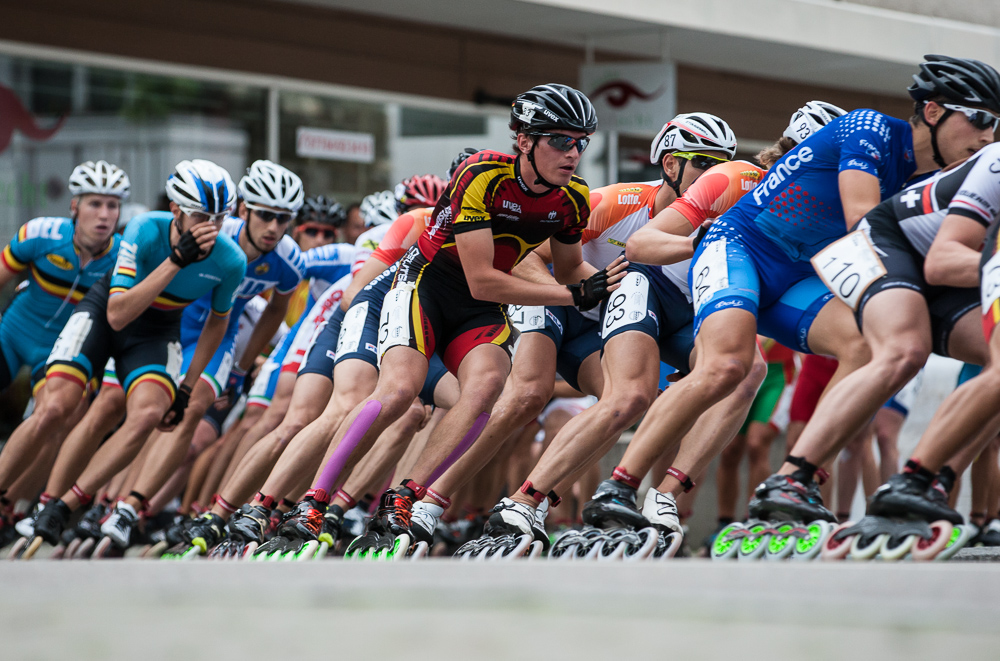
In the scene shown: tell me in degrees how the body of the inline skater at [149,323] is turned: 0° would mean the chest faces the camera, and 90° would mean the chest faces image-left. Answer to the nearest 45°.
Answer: approximately 315°

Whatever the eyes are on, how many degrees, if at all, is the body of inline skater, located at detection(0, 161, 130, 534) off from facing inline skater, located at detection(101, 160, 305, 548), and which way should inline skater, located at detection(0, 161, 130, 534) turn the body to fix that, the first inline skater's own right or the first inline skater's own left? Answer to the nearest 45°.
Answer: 0° — they already face them

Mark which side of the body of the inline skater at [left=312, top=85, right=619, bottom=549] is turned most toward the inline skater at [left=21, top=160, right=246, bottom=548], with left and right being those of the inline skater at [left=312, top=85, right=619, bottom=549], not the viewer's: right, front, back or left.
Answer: back

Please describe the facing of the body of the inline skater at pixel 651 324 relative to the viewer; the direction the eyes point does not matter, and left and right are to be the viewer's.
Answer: facing to the right of the viewer

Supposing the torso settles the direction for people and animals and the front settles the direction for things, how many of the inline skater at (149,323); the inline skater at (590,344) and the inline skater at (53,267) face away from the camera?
0

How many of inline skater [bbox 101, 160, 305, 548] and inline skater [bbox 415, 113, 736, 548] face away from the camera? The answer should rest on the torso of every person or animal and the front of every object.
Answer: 0

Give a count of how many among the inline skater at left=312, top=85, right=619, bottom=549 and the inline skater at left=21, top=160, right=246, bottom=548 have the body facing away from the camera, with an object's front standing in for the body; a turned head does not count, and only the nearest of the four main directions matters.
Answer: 0

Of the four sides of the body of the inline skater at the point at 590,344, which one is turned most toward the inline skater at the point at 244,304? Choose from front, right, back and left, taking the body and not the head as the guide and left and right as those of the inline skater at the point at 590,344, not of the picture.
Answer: back

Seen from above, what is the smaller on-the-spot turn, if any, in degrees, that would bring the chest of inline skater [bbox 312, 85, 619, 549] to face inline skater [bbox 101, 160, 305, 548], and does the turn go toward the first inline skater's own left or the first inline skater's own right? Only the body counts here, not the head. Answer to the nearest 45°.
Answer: approximately 180°

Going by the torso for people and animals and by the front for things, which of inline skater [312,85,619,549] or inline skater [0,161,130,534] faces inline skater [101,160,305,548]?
inline skater [0,161,130,534]
